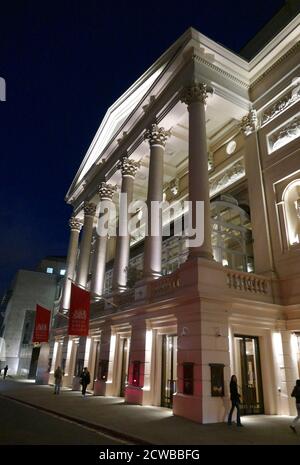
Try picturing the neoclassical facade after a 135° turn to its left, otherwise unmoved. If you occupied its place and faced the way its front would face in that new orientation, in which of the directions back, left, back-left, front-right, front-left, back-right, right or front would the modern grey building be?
back-left

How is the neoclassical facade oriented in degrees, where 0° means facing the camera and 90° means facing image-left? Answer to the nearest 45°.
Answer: approximately 45°

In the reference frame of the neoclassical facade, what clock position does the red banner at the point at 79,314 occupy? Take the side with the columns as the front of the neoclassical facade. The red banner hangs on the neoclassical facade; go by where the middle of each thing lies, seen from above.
The red banner is roughly at 2 o'clock from the neoclassical facade.

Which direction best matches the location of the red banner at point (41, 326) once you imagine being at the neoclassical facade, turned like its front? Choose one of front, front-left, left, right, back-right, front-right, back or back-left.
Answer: right
